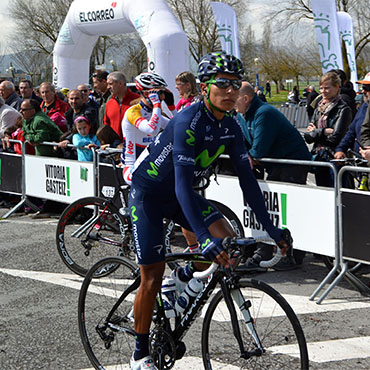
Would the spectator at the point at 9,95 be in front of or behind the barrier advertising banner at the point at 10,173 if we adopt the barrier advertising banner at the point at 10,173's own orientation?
behind

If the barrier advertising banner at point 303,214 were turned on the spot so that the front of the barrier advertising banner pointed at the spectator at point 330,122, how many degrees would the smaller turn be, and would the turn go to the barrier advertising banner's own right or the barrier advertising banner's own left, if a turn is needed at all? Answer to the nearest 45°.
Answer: approximately 135° to the barrier advertising banner's own right

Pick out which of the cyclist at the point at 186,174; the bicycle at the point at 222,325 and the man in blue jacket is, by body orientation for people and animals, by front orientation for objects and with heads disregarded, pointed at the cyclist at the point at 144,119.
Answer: the man in blue jacket

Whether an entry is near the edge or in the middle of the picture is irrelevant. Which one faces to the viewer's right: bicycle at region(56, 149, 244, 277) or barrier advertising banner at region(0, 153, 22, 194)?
the bicycle

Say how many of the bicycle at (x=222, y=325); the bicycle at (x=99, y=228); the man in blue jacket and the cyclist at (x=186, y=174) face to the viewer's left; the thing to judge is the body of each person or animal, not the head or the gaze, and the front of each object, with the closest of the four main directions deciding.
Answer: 1

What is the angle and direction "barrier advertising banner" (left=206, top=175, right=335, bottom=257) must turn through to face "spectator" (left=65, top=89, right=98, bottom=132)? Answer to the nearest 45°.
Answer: approximately 90° to its right

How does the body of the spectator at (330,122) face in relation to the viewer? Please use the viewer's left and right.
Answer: facing the viewer and to the left of the viewer

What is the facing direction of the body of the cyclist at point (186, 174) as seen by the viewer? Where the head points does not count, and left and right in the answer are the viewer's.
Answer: facing the viewer and to the right of the viewer

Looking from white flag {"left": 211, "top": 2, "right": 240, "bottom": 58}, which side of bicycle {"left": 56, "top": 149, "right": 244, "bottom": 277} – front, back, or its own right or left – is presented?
left

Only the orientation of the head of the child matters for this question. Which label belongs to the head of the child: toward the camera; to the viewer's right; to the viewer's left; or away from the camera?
toward the camera

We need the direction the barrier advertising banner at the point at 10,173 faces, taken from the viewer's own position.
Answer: facing the viewer

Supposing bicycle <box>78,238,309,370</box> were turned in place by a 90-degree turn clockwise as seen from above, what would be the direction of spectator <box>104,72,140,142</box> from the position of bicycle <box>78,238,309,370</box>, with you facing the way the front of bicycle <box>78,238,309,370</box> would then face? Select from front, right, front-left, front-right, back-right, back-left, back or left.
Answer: back-right

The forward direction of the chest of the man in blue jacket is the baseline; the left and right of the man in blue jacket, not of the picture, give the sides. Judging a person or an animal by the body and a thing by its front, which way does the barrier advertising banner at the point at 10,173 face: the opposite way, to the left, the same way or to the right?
to the left
